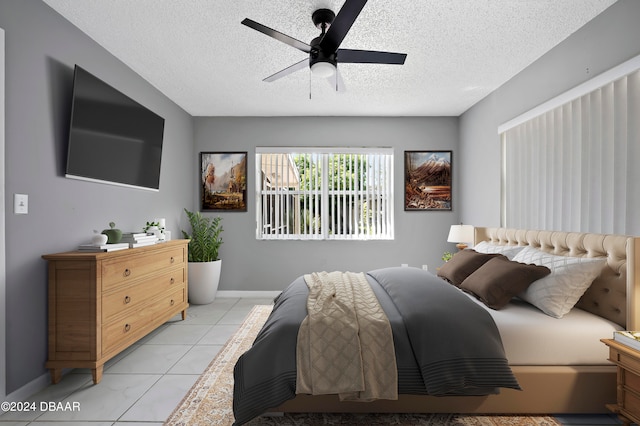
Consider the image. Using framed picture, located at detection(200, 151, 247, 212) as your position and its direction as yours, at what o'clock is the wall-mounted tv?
The wall-mounted tv is roughly at 1 o'clock from the framed picture.

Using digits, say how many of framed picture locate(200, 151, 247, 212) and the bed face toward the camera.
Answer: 1

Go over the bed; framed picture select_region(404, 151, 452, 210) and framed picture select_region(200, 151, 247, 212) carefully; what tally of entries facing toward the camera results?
2

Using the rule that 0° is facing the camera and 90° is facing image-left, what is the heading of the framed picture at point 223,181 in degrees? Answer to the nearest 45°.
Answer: approximately 0°

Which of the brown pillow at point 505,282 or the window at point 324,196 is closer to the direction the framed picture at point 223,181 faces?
the brown pillow

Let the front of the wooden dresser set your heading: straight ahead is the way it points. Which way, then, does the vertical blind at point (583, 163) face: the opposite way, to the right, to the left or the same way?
the opposite way

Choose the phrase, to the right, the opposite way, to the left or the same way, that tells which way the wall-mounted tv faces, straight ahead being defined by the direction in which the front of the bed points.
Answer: the opposite way

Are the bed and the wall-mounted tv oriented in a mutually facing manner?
yes
